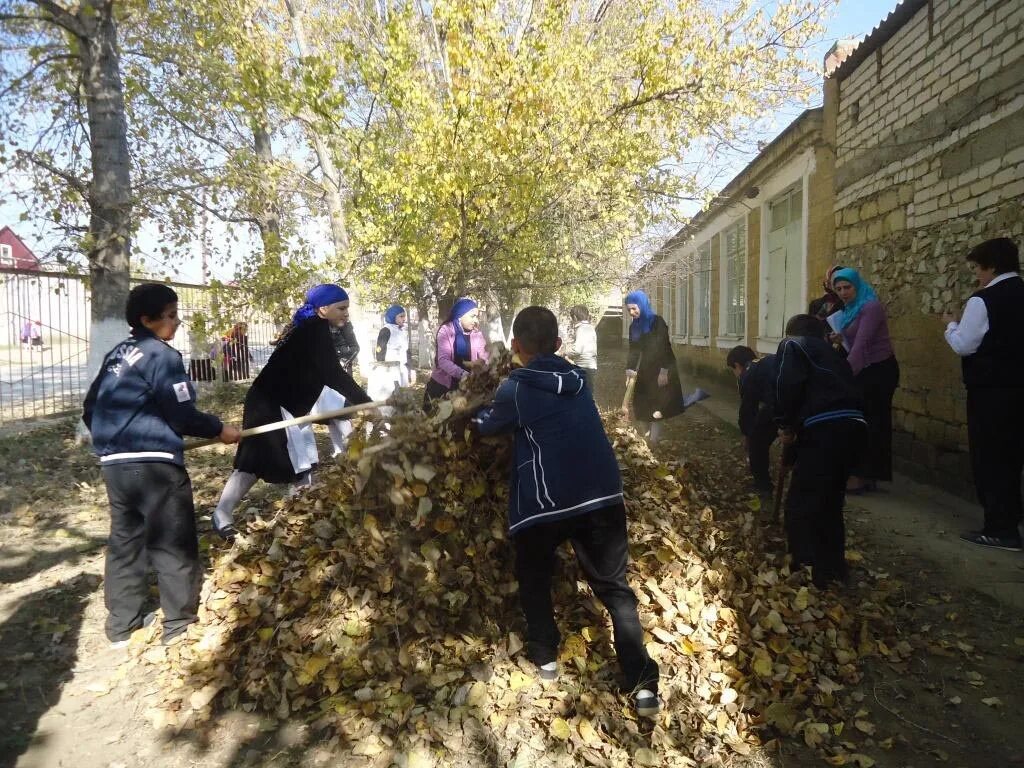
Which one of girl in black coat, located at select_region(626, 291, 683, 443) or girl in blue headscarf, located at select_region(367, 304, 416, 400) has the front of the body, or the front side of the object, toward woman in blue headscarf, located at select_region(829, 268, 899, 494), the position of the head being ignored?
girl in blue headscarf, located at select_region(367, 304, 416, 400)

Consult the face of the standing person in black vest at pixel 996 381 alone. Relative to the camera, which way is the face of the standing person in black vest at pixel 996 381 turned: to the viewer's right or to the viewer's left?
to the viewer's left

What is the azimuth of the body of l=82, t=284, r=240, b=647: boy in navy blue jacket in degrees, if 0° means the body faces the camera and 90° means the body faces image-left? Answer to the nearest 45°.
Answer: approximately 225°

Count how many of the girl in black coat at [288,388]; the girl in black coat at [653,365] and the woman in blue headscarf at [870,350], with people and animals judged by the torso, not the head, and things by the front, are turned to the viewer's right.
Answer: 1

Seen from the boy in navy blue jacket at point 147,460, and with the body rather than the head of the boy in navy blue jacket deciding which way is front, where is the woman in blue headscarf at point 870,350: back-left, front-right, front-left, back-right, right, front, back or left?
front-right

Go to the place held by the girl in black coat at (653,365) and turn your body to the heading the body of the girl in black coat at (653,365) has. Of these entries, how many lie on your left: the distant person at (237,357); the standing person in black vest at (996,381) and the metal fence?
1

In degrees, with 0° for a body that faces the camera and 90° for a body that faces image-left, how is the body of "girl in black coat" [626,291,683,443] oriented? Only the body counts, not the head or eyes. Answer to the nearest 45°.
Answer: approximately 45°

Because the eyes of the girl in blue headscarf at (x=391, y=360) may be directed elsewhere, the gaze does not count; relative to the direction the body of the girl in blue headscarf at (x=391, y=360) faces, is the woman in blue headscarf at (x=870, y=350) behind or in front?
in front

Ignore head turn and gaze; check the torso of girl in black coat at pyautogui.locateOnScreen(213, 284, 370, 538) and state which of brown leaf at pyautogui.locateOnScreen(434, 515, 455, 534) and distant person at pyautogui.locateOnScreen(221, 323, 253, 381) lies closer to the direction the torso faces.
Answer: the brown leaf
